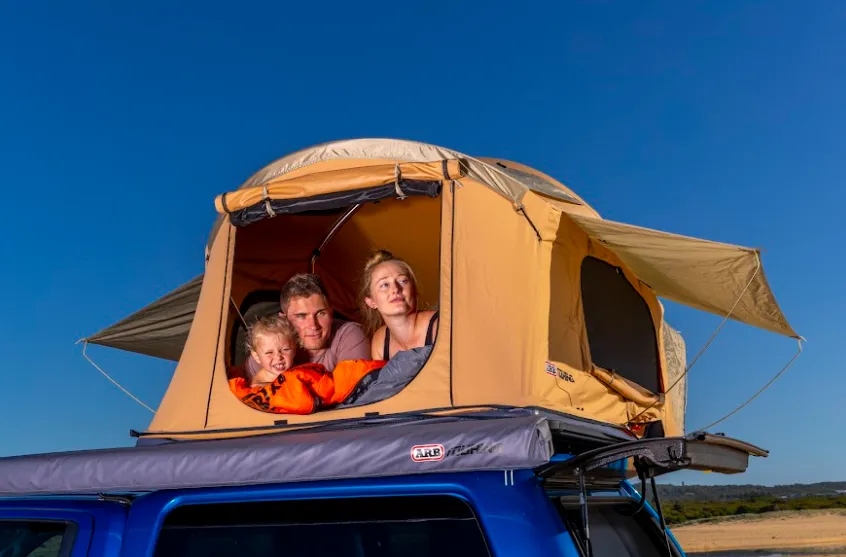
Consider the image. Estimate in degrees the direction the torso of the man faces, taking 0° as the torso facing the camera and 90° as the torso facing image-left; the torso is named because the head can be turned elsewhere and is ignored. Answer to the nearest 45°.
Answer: approximately 0°

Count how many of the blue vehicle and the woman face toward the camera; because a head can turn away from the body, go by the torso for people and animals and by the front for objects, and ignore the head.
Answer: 1

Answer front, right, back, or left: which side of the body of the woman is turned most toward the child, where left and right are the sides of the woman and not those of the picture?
right

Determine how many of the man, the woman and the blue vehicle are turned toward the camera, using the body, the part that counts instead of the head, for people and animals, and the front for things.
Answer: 2

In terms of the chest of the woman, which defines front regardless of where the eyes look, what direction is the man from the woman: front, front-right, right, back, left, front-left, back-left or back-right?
back-right

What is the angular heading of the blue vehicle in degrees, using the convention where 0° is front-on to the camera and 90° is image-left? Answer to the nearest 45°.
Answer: approximately 135°
